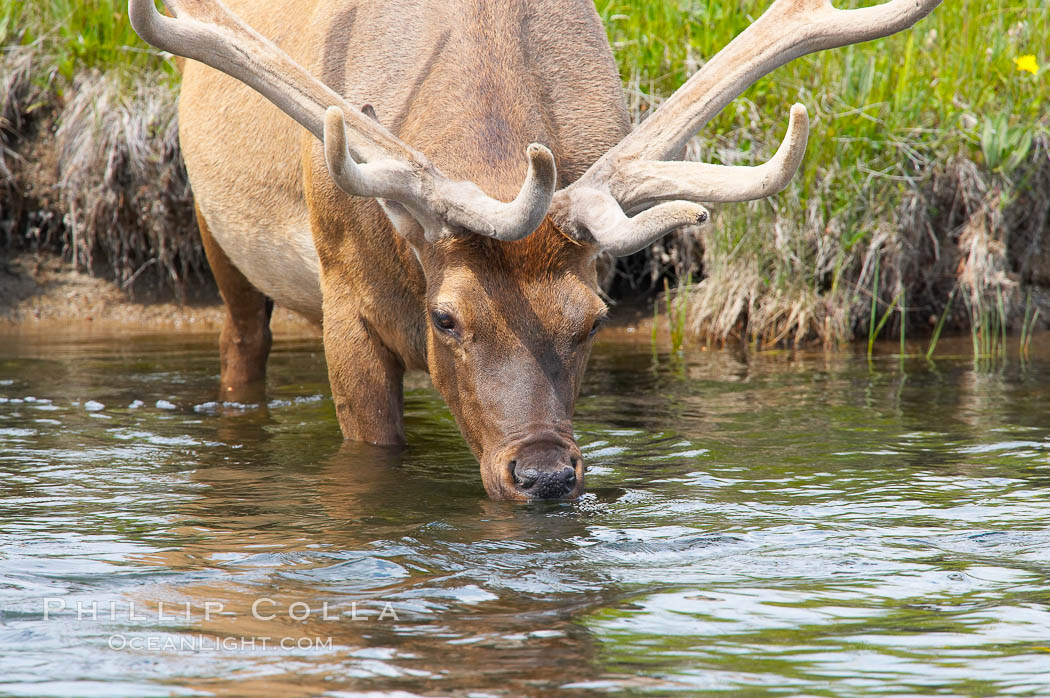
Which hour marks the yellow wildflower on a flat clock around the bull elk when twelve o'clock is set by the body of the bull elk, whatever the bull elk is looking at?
The yellow wildflower is roughly at 9 o'clock from the bull elk.

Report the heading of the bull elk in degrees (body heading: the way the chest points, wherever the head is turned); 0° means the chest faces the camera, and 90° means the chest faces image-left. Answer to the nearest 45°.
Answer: approximately 315°
